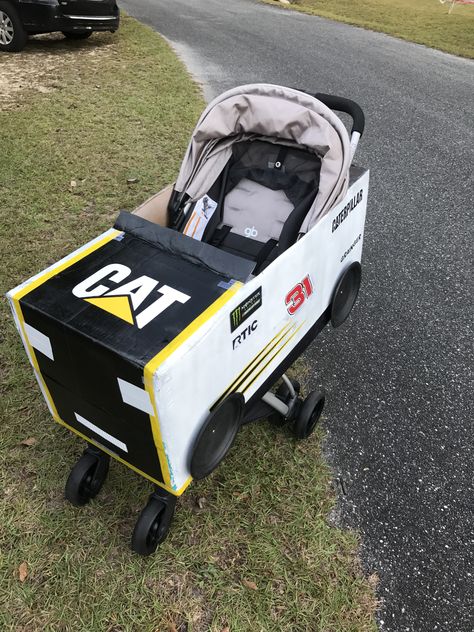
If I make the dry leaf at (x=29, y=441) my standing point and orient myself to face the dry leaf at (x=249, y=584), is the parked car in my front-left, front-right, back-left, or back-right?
back-left

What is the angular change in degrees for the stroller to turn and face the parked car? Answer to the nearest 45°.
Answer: approximately 135° to its right

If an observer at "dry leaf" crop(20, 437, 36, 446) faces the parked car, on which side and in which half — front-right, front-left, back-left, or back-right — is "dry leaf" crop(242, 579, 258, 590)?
back-right

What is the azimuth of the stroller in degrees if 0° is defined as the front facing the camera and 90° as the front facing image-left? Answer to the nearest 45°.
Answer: approximately 45°
